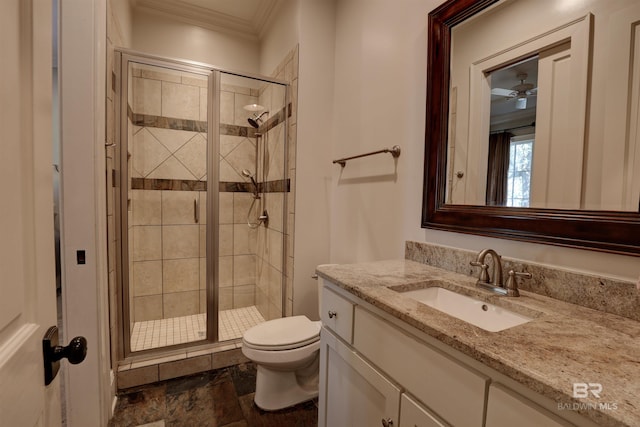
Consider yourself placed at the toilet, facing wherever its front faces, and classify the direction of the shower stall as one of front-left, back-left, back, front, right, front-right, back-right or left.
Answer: right

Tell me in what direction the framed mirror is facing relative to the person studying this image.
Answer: facing the viewer and to the left of the viewer

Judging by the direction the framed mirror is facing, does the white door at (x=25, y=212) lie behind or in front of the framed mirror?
in front

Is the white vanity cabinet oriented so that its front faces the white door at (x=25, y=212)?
yes

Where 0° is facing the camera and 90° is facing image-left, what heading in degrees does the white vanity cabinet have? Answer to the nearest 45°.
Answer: approximately 45°

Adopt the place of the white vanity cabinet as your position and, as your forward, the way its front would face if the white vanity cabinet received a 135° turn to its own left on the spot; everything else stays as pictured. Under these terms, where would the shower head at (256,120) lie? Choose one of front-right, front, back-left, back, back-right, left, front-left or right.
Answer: back-left

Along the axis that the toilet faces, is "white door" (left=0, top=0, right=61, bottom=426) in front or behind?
in front

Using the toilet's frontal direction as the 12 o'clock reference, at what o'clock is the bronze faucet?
The bronze faucet is roughly at 9 o'clock from the toilet.

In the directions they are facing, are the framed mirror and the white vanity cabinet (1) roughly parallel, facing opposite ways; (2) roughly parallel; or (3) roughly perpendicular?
roughly parallel

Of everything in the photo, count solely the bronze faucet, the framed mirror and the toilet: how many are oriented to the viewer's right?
0

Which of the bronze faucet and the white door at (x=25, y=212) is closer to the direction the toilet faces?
the white door

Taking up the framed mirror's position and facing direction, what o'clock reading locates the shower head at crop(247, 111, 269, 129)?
The shower head is roughly at 2 o'clock from the framed mirror.

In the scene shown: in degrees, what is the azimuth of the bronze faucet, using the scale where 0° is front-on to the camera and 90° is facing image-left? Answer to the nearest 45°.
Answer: approximately 45°

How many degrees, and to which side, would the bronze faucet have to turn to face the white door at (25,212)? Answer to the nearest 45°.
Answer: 0° — it already faces it

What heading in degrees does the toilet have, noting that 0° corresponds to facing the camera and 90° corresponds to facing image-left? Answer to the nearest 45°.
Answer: approximately 45°
